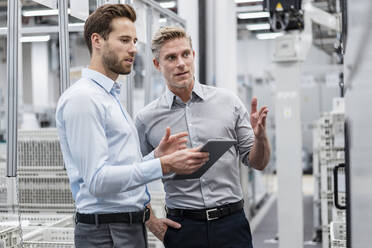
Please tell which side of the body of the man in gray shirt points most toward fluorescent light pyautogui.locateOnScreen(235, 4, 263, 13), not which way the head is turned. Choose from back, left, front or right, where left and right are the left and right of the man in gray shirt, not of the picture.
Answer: back

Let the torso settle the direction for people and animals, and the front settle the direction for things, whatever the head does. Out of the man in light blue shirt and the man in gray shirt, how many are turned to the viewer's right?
1

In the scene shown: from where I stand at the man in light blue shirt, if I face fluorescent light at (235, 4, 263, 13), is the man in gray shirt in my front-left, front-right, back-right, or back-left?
front-right

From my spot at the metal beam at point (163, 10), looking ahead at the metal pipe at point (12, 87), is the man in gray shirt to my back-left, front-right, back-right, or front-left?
front-left

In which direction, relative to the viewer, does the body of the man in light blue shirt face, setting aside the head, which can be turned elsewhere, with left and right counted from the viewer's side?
facing to the right of the viewer

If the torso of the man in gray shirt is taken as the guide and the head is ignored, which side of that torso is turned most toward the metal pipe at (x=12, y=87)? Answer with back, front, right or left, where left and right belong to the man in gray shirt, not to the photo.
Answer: right

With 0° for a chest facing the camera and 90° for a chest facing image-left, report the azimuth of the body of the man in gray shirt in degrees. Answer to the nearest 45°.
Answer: approximately 0°

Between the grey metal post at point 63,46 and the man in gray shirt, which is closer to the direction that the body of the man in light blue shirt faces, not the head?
the man in gray shirt

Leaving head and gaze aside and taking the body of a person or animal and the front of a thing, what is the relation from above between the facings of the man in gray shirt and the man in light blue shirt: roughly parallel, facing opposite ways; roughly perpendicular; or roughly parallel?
roughly perpendicular

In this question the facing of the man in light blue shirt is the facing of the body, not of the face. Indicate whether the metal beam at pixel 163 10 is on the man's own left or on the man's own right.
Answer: on the man's own left
